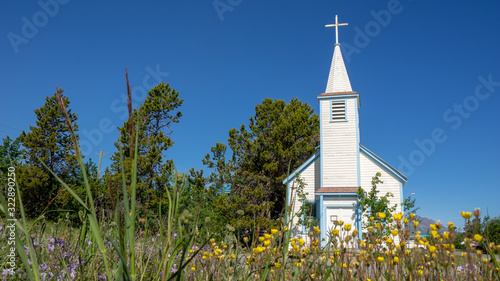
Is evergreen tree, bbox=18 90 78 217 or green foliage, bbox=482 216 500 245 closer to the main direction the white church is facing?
the evergreen tree

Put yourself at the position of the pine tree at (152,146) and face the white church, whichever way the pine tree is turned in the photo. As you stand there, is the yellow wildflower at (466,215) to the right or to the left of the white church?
right

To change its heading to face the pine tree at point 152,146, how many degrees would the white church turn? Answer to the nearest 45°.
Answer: approximately 90° to its right

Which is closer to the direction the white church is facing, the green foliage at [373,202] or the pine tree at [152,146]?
the green foliage

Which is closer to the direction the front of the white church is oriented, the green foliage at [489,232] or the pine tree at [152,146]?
the pine tree

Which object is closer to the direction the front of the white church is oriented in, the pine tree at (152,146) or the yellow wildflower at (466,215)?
the yellow wildflower

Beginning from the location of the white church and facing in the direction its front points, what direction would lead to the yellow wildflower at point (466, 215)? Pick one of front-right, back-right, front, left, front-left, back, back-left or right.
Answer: front

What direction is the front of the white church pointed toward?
toward the camera

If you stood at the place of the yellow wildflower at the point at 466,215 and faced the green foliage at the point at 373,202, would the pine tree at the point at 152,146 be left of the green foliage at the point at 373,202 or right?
left

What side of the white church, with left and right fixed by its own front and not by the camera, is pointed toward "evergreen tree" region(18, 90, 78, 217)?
right
